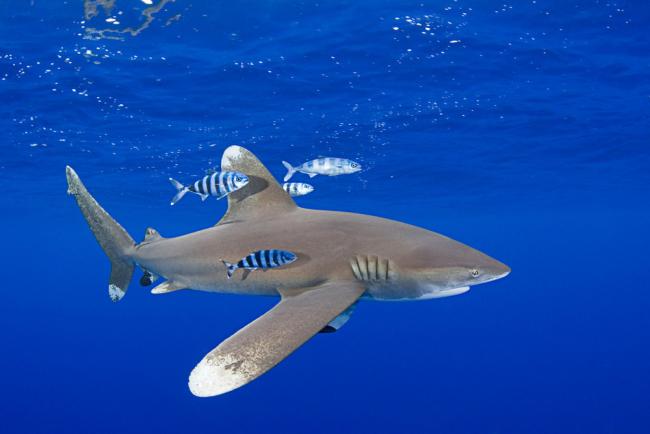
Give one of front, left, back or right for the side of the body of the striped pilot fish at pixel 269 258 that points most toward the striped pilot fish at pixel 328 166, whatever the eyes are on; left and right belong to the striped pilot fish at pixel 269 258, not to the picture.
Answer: left

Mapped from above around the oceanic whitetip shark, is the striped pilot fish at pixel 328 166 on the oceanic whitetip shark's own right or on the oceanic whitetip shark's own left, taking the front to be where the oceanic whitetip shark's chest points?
on the oceanic whitetip shark's own left

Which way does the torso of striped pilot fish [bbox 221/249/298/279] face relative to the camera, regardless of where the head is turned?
to the viewer's right

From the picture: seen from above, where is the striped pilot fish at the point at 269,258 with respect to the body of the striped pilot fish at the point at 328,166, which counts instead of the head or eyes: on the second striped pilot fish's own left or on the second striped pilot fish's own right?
on the second striped pilot fish's own right

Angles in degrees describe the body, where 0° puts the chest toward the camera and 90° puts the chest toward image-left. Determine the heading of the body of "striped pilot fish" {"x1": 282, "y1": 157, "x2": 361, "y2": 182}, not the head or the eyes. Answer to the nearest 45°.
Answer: approximately 270°

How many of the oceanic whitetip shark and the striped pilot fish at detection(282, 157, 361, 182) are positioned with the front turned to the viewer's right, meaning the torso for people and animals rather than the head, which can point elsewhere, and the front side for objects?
2

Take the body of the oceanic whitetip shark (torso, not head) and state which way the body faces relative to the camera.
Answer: to the viewer's right
